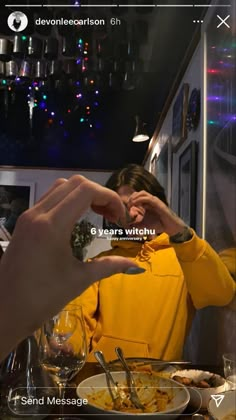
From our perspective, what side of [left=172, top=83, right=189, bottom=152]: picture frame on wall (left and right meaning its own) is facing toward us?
left

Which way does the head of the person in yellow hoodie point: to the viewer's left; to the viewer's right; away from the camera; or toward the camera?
toward the camera

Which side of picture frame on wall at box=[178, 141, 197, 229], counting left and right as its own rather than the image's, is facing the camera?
left

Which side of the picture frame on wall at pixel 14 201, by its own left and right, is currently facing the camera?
front

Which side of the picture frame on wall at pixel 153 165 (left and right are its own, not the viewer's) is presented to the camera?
left

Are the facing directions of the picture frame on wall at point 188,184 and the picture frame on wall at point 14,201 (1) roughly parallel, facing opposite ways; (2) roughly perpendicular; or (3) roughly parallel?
roughly perpendicular

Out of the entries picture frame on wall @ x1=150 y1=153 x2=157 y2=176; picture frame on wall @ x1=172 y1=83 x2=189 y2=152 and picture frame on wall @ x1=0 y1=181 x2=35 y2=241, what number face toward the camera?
1

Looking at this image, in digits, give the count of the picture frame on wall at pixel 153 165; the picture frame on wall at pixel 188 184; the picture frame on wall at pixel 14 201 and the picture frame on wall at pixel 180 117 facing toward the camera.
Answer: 1

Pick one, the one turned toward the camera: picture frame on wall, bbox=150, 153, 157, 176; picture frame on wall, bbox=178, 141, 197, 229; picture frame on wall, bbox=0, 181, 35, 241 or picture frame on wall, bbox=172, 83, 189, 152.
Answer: picture frame on wall, bbox=0, 181, 35, 241

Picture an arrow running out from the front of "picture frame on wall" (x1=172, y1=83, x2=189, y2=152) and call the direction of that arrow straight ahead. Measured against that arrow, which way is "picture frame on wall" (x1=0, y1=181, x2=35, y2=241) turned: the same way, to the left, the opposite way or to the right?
to the left
